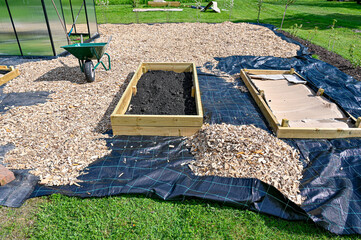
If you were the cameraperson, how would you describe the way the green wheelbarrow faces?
facing the viewer and to the left of the viewer

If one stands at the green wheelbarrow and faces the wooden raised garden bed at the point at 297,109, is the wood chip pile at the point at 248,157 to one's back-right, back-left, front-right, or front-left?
front-right

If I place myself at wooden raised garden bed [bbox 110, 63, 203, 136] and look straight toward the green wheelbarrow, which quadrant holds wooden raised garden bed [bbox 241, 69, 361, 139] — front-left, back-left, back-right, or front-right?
back-right

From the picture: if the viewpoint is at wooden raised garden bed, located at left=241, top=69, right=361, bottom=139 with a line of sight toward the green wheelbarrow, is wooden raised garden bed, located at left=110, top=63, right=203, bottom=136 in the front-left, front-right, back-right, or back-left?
front-left

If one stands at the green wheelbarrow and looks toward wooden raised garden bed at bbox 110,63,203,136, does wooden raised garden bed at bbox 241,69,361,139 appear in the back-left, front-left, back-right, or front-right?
front-left

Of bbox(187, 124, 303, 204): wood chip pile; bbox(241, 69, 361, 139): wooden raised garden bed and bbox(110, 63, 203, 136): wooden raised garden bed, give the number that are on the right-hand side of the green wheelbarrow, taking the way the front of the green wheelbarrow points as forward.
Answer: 0

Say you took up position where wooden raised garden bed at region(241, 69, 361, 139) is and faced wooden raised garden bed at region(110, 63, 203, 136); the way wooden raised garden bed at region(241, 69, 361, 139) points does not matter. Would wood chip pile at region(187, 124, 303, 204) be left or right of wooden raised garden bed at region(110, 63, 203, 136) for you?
left

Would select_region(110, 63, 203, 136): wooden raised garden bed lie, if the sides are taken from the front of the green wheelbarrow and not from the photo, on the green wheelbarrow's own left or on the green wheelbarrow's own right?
on the green wheelbarrow's own left

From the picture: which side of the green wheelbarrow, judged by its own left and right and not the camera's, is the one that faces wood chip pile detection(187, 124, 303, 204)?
left

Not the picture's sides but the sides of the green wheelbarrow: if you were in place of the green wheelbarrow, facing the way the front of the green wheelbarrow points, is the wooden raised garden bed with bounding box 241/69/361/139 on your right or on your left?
on your left
